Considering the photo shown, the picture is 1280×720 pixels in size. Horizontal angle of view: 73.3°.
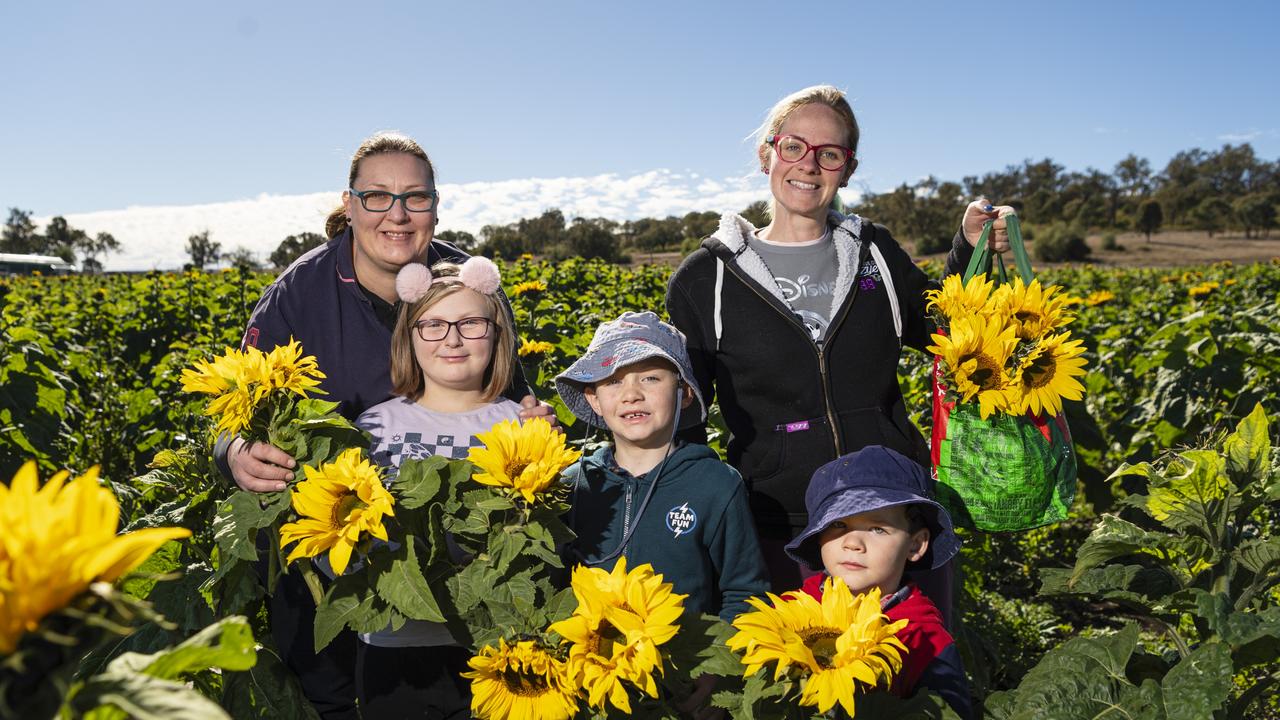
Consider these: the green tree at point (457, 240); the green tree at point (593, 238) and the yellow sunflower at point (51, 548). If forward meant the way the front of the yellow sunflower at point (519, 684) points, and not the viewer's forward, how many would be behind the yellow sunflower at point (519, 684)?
2

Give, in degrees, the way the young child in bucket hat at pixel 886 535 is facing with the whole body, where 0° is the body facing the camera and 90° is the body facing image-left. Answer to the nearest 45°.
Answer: approximately 45°

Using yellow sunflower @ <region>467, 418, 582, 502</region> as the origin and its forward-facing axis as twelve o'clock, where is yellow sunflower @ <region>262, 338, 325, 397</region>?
yellow sunflower @ <region>262, 338, 325, 397</region> is roughly at 4 o'clock from yellow sunflower @ <region>467, 418, 582, 502</region>.

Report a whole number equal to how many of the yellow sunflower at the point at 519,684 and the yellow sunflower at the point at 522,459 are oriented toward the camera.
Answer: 2

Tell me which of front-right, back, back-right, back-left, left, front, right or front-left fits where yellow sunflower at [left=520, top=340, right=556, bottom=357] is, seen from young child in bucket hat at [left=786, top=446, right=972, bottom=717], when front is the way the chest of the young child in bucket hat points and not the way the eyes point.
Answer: right

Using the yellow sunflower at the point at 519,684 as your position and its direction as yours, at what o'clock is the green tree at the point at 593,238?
The green tree is roughly at 6 o'clock from the yellow sunflower.

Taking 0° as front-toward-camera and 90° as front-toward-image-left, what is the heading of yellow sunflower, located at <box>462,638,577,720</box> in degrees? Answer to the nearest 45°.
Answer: approximately 0°

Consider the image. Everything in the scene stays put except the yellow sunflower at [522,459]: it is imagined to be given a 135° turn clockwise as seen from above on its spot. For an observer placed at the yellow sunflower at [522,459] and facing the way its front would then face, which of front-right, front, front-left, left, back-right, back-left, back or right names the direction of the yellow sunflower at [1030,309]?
back-right

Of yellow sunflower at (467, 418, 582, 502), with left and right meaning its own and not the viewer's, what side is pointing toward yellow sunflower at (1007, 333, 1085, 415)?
left

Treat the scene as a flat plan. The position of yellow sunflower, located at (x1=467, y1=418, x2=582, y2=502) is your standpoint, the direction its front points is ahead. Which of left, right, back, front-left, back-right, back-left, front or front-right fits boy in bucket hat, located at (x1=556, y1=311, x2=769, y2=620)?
back-left
